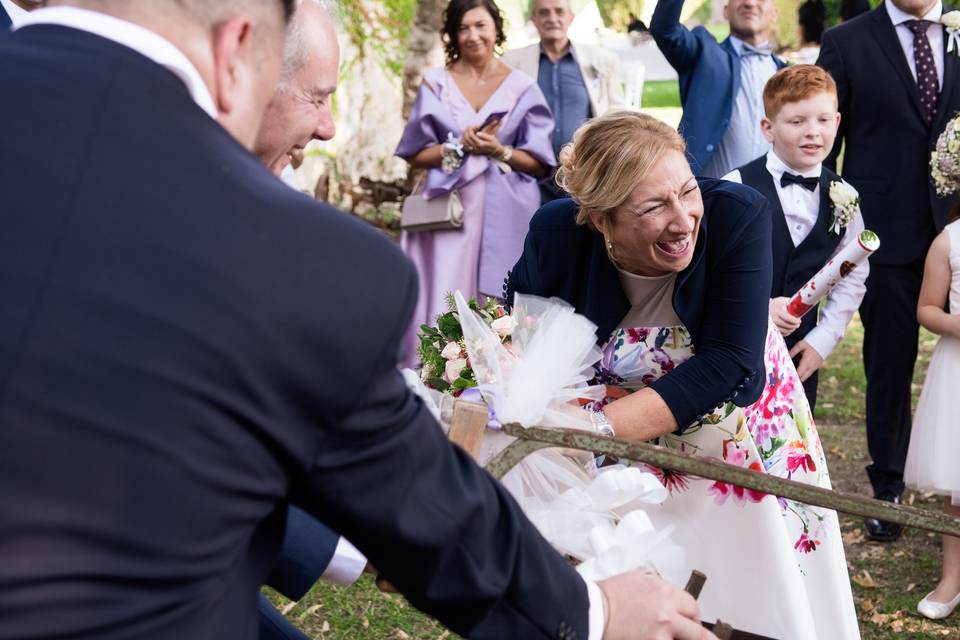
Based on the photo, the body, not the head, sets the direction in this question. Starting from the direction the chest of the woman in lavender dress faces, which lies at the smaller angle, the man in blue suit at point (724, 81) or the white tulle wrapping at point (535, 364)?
the white tulle wrapping

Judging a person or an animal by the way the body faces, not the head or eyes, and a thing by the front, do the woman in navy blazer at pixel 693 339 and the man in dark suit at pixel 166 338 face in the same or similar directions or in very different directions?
very different directions

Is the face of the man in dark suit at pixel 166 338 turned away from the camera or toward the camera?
away from the camera

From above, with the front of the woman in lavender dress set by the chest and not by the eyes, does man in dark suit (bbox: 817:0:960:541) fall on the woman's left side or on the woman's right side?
on the woman's left side

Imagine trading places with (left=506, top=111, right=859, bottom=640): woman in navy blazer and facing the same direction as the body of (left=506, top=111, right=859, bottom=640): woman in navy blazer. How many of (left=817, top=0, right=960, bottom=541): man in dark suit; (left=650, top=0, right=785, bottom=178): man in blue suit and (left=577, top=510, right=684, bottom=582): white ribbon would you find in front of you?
1

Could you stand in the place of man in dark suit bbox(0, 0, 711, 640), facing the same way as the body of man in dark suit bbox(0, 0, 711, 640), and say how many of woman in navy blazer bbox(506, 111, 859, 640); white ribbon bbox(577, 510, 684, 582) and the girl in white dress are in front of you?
3

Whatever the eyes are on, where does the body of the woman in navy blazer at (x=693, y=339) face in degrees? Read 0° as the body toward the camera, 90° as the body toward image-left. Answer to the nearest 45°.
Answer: approximately 0°

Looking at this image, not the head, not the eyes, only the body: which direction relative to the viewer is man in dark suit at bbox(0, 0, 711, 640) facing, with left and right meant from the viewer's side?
facing away from the viewer and to the right of the viewer

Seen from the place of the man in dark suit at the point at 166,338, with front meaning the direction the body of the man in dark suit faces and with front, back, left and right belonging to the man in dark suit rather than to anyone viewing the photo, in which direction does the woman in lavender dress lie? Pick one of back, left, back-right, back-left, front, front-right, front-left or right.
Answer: front-left

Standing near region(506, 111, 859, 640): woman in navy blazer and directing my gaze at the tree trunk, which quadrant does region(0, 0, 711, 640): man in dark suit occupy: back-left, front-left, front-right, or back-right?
back-left

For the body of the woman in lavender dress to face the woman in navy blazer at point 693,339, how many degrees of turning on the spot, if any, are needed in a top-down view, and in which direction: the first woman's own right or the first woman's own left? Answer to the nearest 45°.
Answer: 0° — they already face them

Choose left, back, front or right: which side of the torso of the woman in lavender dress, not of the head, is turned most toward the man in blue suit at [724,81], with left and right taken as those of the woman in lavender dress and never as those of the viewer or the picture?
left

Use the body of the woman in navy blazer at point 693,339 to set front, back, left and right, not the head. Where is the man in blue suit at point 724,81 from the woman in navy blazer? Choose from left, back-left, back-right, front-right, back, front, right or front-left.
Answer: back
